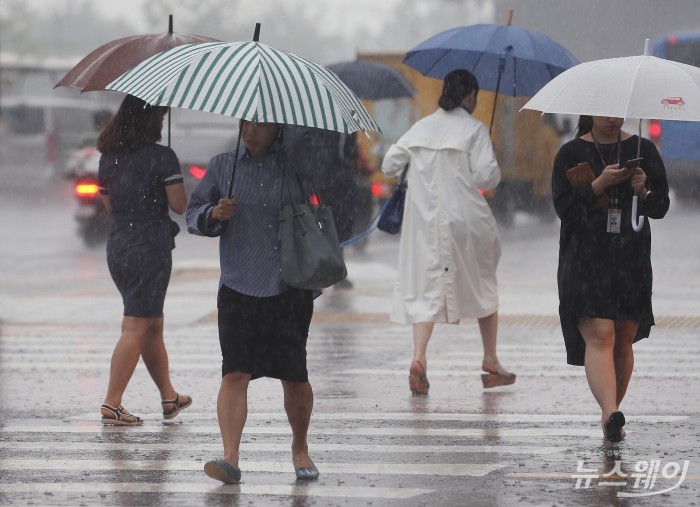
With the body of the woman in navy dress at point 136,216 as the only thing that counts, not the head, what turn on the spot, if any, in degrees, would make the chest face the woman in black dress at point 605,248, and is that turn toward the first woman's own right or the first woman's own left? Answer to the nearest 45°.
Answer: approximately 45° to the first woman's own right

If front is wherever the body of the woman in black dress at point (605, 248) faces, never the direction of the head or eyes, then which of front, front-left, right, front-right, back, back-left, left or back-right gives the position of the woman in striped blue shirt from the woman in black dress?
front-right

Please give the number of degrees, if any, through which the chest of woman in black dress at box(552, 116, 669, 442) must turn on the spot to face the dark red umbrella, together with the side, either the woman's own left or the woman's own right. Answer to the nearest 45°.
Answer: approximately 90° to the woman's own right

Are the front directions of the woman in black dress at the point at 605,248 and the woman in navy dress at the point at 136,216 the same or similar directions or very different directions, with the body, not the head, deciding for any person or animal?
very different directions

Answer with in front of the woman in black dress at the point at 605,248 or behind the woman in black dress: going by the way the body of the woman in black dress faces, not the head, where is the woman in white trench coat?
behind

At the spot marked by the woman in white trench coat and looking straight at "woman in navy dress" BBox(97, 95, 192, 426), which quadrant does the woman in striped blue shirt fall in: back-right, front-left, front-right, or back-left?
front-left

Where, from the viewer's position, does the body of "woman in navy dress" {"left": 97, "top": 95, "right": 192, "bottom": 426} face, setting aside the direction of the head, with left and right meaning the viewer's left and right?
facing away from the viewer and to the right of the viewer

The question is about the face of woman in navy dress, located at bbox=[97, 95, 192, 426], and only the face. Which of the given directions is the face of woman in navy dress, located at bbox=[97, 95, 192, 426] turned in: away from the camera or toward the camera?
away from the camera

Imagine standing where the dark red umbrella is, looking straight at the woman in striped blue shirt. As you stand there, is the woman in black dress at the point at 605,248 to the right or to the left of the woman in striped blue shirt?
left

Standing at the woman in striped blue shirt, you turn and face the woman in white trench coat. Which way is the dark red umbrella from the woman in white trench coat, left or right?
left

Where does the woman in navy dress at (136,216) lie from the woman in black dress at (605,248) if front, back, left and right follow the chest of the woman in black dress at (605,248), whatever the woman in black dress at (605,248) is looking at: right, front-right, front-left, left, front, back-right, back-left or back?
right

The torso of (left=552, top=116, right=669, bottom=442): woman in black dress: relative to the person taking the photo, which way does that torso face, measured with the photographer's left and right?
facing the viewer

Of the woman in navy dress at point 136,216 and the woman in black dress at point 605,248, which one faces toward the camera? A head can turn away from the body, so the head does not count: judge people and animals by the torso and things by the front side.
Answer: the woman in black dress at point 605,248

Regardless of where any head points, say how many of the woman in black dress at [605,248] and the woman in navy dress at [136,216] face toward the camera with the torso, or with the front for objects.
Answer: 1

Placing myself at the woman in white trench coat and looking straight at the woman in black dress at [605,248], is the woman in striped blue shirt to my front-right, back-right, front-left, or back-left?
front-right
